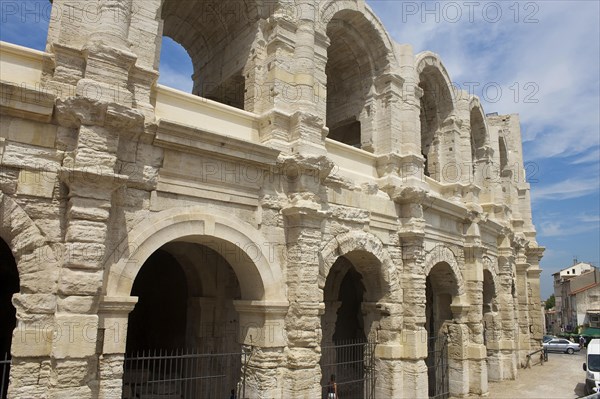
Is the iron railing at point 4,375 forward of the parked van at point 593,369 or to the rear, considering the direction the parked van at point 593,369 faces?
forward

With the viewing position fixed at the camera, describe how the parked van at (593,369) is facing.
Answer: facing the viewer

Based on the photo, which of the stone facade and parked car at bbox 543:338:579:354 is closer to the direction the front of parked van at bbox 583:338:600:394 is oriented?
the stone facade

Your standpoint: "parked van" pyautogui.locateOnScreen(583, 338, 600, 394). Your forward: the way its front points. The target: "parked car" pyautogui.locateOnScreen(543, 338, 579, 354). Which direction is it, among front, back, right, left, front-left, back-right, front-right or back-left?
back
